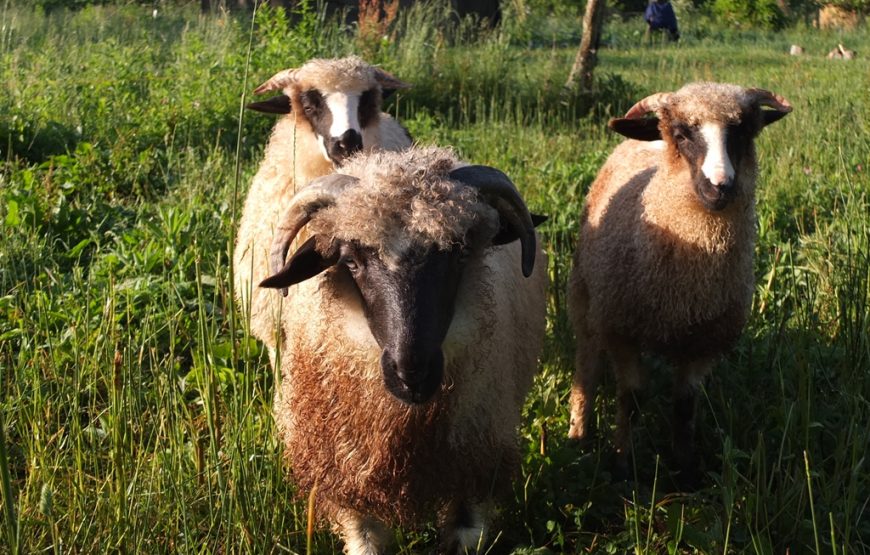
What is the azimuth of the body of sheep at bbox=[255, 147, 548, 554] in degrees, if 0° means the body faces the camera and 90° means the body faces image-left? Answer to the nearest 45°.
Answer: approximately 0°

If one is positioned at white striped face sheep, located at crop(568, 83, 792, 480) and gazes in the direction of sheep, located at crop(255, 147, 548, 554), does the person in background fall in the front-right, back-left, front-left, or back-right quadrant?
back-right

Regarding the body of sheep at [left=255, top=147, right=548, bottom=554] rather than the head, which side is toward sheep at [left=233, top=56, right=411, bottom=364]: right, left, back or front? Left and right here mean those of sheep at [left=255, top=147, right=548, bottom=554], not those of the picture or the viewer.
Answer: back

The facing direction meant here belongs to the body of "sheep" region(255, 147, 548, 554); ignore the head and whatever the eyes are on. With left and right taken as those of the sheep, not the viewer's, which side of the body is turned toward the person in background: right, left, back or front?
back

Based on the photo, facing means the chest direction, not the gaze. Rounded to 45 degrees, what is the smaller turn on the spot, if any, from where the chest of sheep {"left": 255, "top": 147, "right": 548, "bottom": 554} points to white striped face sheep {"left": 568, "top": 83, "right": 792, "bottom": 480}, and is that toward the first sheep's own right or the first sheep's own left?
approximately 135° to the first sheep's own left

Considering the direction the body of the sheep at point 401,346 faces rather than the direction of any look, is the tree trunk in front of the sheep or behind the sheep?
behind
